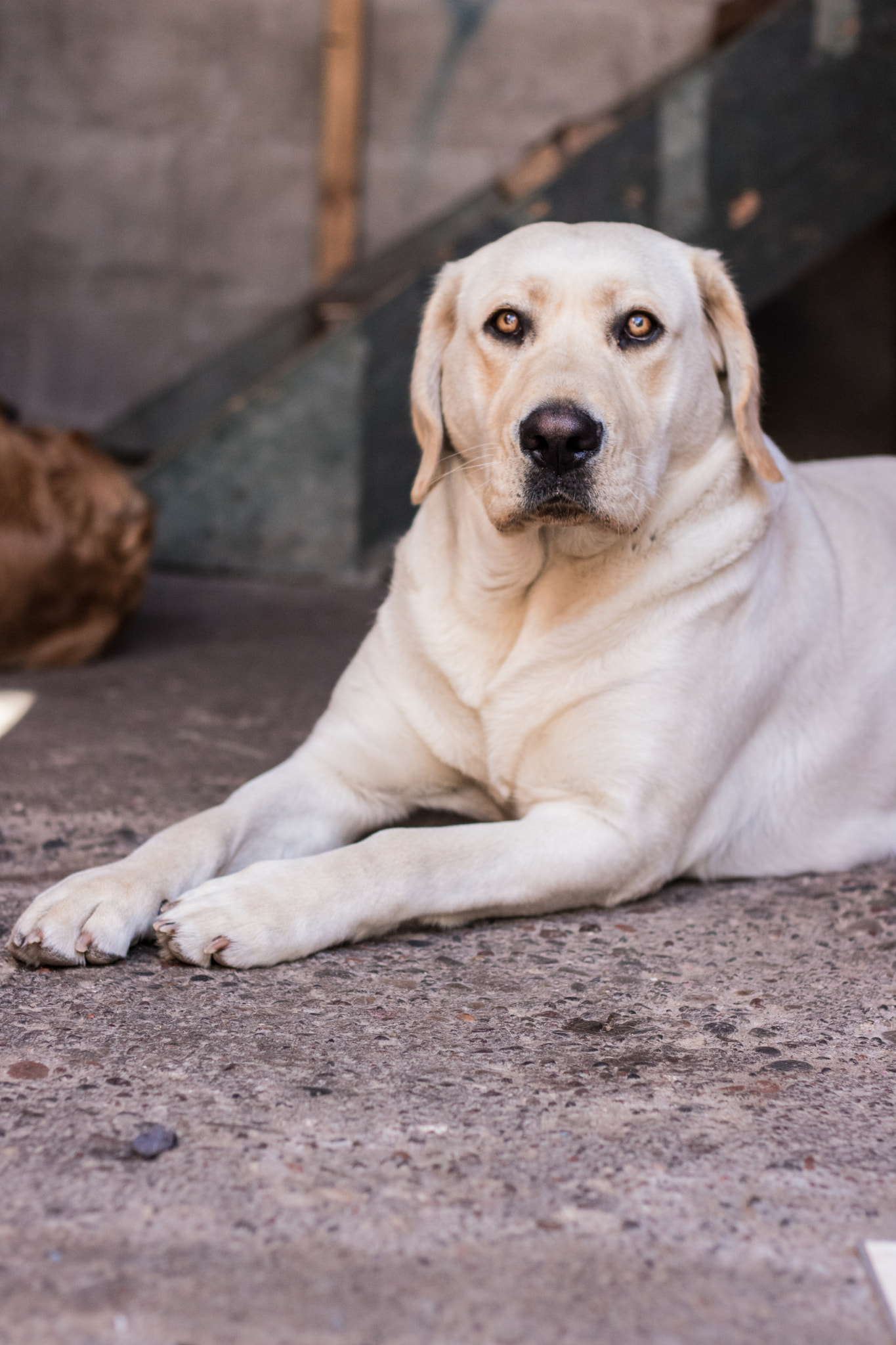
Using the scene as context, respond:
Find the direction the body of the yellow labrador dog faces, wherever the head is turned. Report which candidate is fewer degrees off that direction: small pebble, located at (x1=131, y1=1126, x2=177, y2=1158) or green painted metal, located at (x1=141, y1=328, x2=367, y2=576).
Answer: the small pebble

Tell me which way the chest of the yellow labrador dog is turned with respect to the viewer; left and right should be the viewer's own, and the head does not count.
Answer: facing the viewer and to the left of the viewer

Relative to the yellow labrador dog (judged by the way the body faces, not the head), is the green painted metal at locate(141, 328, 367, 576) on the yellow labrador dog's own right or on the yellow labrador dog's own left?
on the yellow labrador dog's own right

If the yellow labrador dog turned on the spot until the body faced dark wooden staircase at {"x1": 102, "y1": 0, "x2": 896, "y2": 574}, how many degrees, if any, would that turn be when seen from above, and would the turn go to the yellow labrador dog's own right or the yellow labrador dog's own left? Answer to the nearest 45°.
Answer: approximately 135° to the yellow labrador dog's own right

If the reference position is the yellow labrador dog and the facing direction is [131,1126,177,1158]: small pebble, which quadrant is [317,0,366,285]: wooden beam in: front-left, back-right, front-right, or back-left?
back-right

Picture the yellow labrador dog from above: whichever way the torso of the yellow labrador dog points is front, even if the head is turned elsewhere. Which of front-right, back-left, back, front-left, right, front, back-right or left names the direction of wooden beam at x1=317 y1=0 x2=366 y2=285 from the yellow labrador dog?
back-right
